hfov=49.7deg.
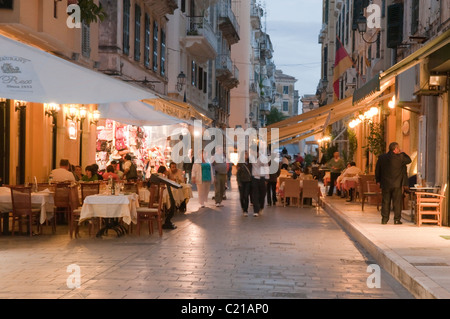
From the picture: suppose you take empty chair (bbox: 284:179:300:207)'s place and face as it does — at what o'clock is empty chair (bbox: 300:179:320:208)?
empty chair (bbox: 300:179:320:208) is roughly at 3 o'clock from empty chair (bbox: 284:179:300:207).

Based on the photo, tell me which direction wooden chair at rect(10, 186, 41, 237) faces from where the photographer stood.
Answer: facing away from the viewer and to the right of the viewer

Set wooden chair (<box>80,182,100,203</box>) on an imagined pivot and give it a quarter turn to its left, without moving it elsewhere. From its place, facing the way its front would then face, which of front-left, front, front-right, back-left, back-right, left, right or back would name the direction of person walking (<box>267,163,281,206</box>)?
front-left

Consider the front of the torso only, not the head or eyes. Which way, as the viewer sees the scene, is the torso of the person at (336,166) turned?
toward the camera

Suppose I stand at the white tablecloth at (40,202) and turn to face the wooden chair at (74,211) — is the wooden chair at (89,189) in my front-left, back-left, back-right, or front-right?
front-left

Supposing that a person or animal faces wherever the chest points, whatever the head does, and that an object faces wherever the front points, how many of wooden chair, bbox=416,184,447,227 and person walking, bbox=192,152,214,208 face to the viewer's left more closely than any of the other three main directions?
1

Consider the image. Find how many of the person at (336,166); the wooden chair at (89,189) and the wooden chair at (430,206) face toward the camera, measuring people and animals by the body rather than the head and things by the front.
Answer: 2

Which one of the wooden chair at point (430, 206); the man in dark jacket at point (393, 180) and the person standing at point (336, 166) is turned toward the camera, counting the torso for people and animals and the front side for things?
the person standing

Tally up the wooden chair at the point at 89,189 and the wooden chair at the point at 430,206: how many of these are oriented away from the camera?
0

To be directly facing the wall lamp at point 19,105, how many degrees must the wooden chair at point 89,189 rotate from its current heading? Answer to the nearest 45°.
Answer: approximately 135° to its right

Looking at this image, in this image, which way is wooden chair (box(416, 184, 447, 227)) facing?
to the viewer's left

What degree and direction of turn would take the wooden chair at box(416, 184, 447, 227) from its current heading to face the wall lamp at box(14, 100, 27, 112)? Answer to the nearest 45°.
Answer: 0° — it already faces it
